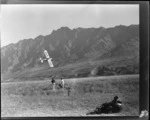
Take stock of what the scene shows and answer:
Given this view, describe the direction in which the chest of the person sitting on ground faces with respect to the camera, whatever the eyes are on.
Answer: to the viewer's left
